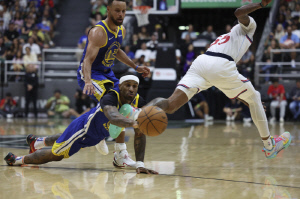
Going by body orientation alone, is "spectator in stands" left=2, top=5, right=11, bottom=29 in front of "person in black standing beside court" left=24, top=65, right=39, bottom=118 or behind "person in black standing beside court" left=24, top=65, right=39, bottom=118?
behind

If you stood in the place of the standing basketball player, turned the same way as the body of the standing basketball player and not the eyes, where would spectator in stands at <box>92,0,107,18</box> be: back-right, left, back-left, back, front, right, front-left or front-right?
back-left

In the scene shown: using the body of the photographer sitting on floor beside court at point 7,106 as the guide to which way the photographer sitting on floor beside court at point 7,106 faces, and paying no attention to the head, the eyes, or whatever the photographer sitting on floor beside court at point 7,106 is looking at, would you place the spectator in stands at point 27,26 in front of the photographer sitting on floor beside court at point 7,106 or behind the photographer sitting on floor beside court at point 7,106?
behind

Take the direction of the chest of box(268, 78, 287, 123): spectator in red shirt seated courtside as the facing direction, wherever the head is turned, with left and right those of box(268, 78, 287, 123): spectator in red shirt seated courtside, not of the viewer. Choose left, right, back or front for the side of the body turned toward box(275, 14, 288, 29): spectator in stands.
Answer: back

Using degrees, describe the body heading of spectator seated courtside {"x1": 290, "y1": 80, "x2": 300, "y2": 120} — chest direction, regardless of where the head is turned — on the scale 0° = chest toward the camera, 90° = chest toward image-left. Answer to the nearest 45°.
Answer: approximately 0°

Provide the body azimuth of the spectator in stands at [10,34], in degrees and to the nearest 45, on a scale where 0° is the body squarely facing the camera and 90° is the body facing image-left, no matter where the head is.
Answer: approximately 0°

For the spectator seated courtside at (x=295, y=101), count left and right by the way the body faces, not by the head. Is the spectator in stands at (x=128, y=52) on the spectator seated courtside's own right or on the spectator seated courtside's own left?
on the spectator seated courtside's own right

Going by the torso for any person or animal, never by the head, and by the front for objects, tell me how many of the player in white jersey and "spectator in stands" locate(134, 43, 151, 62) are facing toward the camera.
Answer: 1
